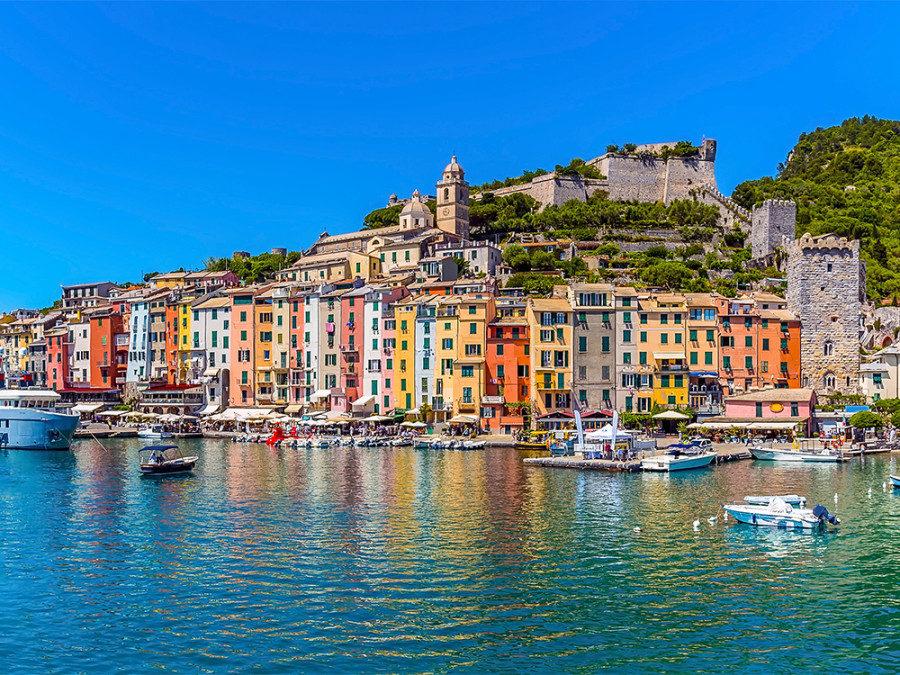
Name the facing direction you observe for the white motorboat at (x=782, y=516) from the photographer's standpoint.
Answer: facing to the left of the viewer
